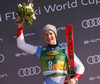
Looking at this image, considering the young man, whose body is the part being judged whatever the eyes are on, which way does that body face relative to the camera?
toward the camera
